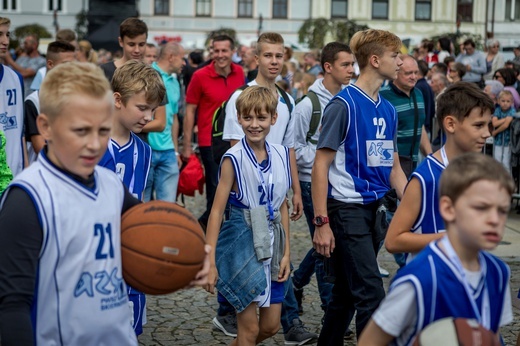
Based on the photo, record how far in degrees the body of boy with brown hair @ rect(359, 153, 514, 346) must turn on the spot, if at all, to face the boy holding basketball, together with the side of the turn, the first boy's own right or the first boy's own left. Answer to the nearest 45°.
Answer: approximately 135° to the first boy's own right

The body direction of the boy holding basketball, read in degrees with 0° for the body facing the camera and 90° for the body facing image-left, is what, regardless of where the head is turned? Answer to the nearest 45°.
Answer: approximately 315°

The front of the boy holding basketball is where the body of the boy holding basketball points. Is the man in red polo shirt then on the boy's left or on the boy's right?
on the boy's left

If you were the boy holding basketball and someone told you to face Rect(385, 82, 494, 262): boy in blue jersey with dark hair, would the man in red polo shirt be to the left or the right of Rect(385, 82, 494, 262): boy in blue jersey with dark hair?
left

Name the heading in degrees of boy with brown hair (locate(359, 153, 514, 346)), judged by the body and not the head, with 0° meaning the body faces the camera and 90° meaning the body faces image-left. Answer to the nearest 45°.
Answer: approximately 315°

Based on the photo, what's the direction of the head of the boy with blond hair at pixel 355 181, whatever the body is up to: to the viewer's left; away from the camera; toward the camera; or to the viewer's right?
to the viewer's right
